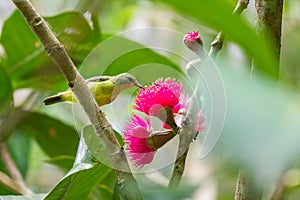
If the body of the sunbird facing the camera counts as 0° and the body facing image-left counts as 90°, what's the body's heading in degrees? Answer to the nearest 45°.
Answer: approximately 270°
